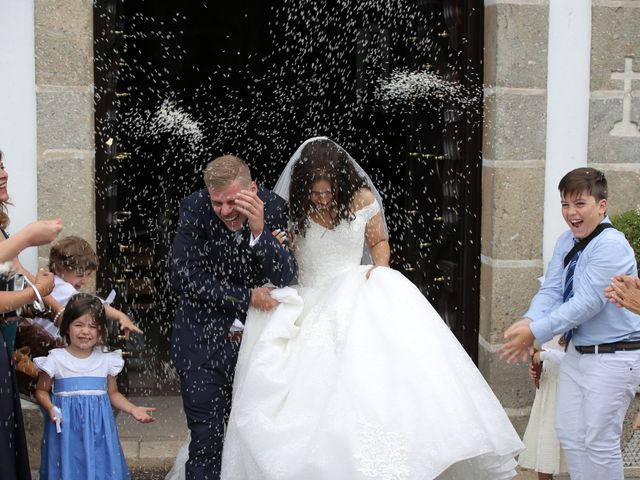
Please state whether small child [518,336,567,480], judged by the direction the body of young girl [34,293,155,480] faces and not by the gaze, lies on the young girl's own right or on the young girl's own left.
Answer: on the young girl's own left

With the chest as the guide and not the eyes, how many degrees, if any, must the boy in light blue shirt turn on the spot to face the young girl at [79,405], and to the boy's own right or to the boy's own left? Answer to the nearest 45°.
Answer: approximately 45° to the boy's own right

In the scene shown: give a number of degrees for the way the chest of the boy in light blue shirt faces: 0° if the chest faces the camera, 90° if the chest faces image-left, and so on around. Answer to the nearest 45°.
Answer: approximately 45°

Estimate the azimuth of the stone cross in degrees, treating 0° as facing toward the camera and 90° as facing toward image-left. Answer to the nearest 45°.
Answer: approximately 0°

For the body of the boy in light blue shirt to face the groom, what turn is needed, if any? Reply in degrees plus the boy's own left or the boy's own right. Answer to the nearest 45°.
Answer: approximately 45° to the boy's own right

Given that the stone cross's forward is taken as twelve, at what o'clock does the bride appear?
The bride is roughly at 1 o'clock from the stone cross.

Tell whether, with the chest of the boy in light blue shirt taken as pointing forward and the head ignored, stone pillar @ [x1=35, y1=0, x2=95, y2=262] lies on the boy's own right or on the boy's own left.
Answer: on the boy's own right
